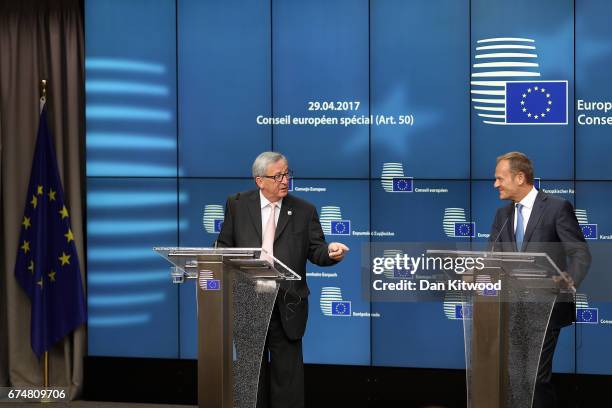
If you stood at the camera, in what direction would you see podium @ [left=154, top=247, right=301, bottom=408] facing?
facing the viewer and to the left of the viewer

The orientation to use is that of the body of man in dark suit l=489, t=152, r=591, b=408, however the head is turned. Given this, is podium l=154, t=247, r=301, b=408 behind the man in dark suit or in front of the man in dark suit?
in front

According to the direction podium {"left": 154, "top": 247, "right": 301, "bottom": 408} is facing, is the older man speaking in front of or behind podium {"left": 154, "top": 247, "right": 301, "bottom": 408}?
behind

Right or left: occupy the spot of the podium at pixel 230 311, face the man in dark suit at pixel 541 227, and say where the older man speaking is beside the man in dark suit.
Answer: left

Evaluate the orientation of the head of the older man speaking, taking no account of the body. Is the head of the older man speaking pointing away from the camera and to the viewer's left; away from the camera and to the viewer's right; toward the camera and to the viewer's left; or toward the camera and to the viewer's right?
toward the camera and to the viewer's right

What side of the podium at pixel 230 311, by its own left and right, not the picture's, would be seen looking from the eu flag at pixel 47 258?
right

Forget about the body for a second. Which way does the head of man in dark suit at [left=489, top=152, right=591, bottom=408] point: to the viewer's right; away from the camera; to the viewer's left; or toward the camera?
to the viewer's left

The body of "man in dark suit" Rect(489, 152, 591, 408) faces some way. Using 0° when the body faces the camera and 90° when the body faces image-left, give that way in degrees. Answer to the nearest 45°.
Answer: approximately 45°

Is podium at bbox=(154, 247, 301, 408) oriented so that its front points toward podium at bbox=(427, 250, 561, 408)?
no

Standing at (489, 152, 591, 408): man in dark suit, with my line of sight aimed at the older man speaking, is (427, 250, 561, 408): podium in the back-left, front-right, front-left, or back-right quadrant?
front-left

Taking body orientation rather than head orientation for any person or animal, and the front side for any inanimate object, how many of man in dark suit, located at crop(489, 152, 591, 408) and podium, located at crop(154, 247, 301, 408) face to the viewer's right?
0

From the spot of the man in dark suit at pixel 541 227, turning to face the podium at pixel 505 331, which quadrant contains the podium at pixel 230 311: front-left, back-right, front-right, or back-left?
front-right
